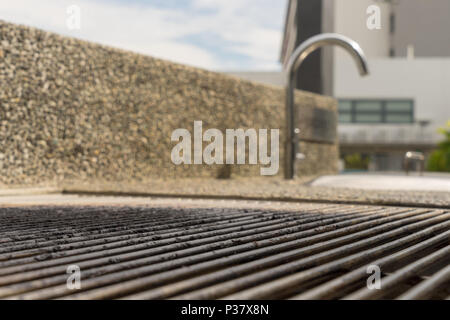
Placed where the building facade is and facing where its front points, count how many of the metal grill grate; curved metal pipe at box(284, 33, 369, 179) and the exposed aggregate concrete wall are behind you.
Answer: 0

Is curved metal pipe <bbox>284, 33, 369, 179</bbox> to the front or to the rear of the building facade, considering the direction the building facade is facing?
to the front

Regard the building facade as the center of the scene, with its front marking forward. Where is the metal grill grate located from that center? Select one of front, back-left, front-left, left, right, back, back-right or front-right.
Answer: front

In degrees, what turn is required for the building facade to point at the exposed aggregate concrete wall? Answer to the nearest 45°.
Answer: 0° — it already faces it

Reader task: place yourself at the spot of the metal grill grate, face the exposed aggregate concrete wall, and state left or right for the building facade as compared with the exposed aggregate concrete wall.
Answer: right

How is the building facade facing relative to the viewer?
toward the camera
